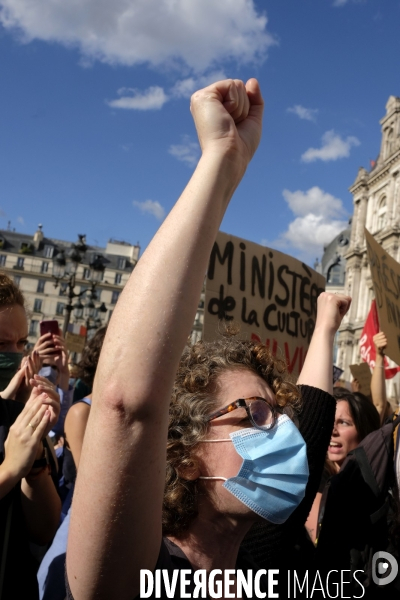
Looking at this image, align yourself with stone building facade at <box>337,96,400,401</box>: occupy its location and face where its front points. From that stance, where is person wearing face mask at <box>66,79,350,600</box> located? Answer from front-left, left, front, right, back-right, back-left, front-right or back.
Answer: front-left

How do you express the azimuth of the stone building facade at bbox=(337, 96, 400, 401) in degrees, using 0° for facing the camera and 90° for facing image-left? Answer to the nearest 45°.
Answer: approximately 45°

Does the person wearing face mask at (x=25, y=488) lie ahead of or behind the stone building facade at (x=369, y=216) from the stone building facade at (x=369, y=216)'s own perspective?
ahead

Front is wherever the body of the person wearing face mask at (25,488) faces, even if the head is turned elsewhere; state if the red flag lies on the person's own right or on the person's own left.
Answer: on the person's own left

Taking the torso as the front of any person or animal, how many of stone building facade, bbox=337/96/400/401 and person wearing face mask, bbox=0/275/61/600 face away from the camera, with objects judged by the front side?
0

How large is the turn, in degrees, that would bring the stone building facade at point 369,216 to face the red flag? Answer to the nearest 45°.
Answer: approximately 45° to its left

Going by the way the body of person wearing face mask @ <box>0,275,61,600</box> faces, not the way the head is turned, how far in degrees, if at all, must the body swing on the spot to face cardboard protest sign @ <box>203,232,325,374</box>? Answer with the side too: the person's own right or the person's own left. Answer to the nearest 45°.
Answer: approximately 90° to the person's own left

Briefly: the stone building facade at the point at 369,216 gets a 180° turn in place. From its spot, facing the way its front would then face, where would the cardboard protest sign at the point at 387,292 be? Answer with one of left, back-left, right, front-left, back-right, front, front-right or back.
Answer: back-right

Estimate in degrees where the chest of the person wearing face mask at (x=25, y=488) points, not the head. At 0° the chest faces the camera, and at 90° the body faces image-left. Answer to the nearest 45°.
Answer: approximately 315°

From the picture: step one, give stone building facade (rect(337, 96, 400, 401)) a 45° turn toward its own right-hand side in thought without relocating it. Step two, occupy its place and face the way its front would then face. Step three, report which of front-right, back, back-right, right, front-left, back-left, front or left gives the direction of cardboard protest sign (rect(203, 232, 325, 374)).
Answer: left
